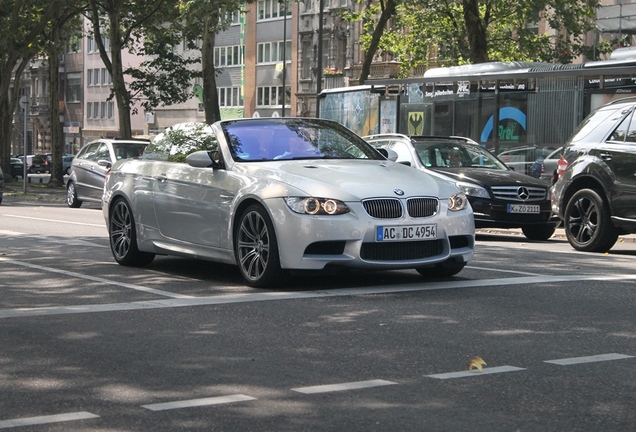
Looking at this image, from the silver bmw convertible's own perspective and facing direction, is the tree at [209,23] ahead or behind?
behind

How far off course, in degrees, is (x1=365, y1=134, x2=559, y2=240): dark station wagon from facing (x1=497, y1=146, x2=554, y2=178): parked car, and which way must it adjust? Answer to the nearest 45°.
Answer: approximately 135° to its left

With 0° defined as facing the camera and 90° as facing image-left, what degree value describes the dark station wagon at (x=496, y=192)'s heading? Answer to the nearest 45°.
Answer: approximately 315°

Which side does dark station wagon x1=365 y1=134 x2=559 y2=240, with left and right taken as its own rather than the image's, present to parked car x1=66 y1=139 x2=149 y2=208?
back

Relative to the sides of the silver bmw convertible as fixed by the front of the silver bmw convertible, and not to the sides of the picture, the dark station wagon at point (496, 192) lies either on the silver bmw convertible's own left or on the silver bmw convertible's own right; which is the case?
on the silver bmw convertible's own left

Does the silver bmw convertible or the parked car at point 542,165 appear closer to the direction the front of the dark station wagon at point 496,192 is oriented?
the silver bmw convertible

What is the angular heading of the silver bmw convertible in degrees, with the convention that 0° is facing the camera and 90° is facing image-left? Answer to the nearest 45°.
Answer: approximately 315°

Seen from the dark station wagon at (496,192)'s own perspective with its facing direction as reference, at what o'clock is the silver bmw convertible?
The silver bmw convertible is roughly at 2 o'clock from the dark station wagon.

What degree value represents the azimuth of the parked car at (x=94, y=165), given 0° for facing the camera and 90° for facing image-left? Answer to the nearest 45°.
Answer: approximately 315°
